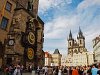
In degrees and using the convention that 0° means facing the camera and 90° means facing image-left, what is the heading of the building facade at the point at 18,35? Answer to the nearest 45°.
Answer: approximately 315°
